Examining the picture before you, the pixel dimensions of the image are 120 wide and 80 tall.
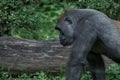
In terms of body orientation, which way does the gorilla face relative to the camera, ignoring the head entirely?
to the viewer's left
